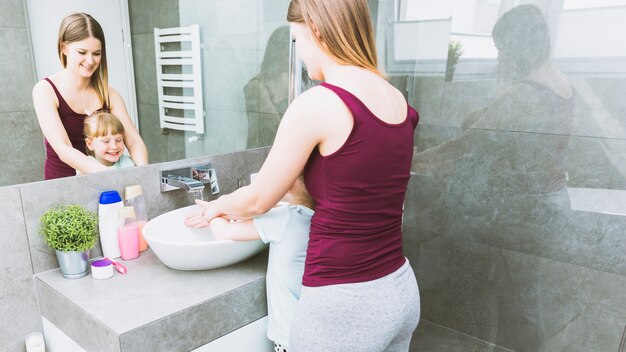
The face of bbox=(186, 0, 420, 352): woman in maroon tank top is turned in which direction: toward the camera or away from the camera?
away from the camera

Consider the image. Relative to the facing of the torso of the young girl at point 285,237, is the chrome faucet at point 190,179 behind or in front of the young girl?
in front

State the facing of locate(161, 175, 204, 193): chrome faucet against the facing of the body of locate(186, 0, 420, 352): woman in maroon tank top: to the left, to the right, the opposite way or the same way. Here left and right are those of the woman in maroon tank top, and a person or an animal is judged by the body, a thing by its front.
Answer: the opposite way

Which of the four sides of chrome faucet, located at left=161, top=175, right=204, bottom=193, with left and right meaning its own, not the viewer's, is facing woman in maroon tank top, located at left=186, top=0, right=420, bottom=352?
front

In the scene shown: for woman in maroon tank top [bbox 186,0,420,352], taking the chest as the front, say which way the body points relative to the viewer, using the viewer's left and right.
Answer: facing away from the viewer and to the left of the viewer

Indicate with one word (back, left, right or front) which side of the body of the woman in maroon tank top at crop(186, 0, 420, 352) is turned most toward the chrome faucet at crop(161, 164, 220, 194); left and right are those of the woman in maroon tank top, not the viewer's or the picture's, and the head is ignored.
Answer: front

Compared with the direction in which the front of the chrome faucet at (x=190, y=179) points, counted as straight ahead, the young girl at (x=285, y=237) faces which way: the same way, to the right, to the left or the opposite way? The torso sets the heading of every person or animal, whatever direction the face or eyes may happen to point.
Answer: the opposite way

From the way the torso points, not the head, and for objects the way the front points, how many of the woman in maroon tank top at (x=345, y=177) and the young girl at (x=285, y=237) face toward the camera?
0

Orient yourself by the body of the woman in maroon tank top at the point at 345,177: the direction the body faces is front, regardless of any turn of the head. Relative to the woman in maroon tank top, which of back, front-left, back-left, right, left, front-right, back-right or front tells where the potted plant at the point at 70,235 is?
front-left

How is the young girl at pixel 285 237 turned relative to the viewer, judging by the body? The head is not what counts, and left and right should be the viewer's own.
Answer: facing away from the viewer and to the left of the viewer

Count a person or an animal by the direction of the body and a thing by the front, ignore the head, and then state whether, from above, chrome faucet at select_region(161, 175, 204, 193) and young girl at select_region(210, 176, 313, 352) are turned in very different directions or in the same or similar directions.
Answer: very different directions
